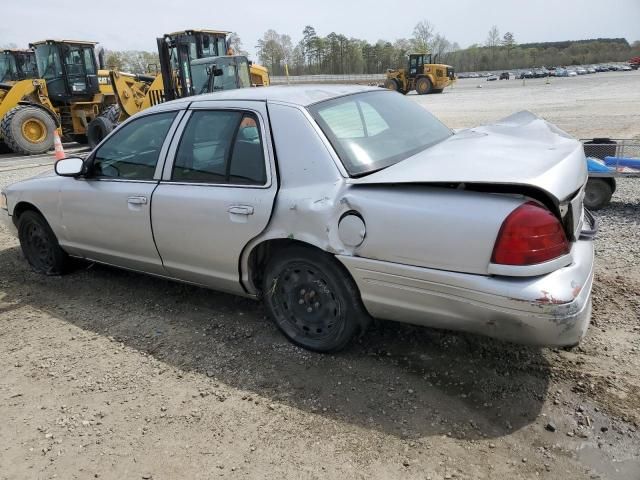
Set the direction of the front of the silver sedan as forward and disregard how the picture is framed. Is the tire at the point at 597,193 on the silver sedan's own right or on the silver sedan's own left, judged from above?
on the silver sedan's own right

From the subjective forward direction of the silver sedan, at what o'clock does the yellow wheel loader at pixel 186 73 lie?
The yellow wheel loader is roughly at 1 o'clock from the silver sedan.

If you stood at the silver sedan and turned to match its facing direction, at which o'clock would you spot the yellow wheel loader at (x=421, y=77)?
The yellow wheel loader is roughly at 2 o'clock from the silver sedan.

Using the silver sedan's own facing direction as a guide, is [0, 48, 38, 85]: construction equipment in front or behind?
in front

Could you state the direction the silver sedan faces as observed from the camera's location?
facing away from the viewer and to the left of the viewer
